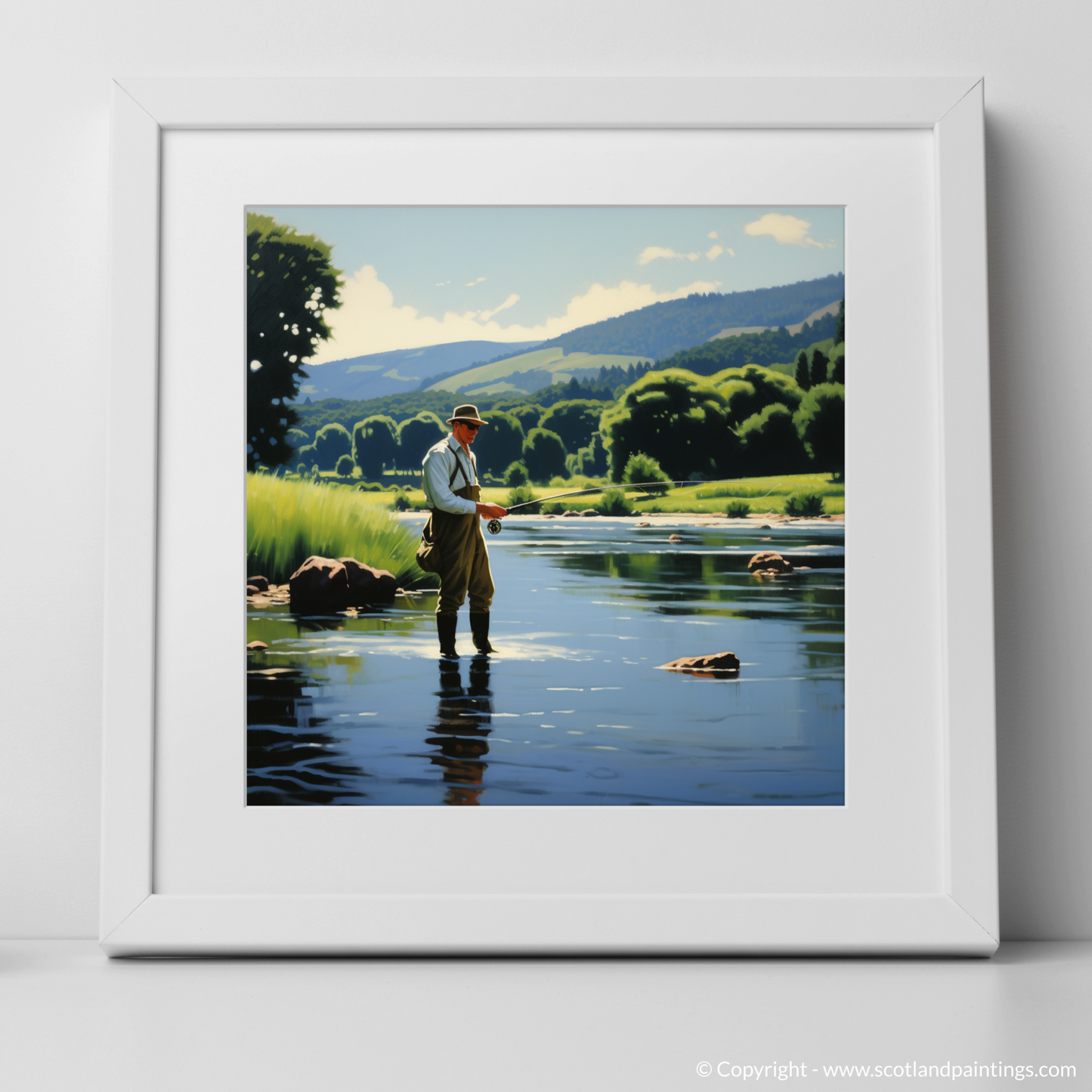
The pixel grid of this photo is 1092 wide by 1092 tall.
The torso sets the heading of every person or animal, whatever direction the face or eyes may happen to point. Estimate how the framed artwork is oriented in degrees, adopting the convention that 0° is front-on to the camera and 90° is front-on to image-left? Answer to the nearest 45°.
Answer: approximately 0°
